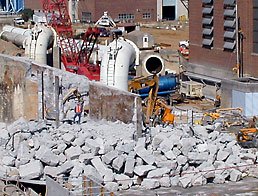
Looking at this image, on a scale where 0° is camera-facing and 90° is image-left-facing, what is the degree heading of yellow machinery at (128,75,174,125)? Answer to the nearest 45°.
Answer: approximately 90°

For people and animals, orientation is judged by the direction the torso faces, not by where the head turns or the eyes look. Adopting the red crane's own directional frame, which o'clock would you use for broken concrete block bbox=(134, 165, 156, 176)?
The broken concrete block is roughly at 9 o'clock from the red crane.

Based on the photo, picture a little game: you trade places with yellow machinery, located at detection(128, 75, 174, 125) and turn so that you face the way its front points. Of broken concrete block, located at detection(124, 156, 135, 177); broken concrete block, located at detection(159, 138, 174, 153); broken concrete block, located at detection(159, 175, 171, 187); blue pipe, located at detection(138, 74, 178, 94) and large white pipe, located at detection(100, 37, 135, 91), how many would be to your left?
3

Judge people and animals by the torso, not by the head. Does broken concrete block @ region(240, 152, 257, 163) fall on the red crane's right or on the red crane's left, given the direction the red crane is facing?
on its left

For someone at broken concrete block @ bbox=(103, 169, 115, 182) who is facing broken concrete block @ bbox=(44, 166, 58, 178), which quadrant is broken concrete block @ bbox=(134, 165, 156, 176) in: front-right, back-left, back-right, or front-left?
back-right

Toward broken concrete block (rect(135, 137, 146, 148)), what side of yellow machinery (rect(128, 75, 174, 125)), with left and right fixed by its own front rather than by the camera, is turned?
left

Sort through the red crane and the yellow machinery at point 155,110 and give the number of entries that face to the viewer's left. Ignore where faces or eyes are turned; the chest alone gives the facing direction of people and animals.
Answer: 2

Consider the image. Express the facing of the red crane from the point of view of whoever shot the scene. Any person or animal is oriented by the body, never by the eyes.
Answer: facing to the left of the viewer

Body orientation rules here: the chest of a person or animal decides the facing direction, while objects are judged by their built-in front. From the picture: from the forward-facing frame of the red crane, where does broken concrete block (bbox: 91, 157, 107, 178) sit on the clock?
The broken concrete block is roughly at 9 o'clock from the red crane.

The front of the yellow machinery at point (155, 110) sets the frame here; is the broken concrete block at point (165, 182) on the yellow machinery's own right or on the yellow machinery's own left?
on the yellow machinery's own left

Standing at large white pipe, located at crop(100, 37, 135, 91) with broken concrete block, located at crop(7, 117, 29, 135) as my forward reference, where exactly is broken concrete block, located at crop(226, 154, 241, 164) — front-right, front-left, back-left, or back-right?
front-left

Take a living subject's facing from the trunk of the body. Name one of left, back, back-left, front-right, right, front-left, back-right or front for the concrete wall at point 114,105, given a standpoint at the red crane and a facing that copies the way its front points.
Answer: left

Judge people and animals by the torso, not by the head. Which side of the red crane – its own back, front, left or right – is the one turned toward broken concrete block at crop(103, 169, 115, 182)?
left

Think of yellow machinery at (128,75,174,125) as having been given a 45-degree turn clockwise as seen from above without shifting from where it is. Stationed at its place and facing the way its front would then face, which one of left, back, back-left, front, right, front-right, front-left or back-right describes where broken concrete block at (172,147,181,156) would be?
back-left

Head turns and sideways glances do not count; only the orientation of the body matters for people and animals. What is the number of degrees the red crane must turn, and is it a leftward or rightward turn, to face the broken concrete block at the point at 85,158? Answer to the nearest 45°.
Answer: approximately 90° to its left
